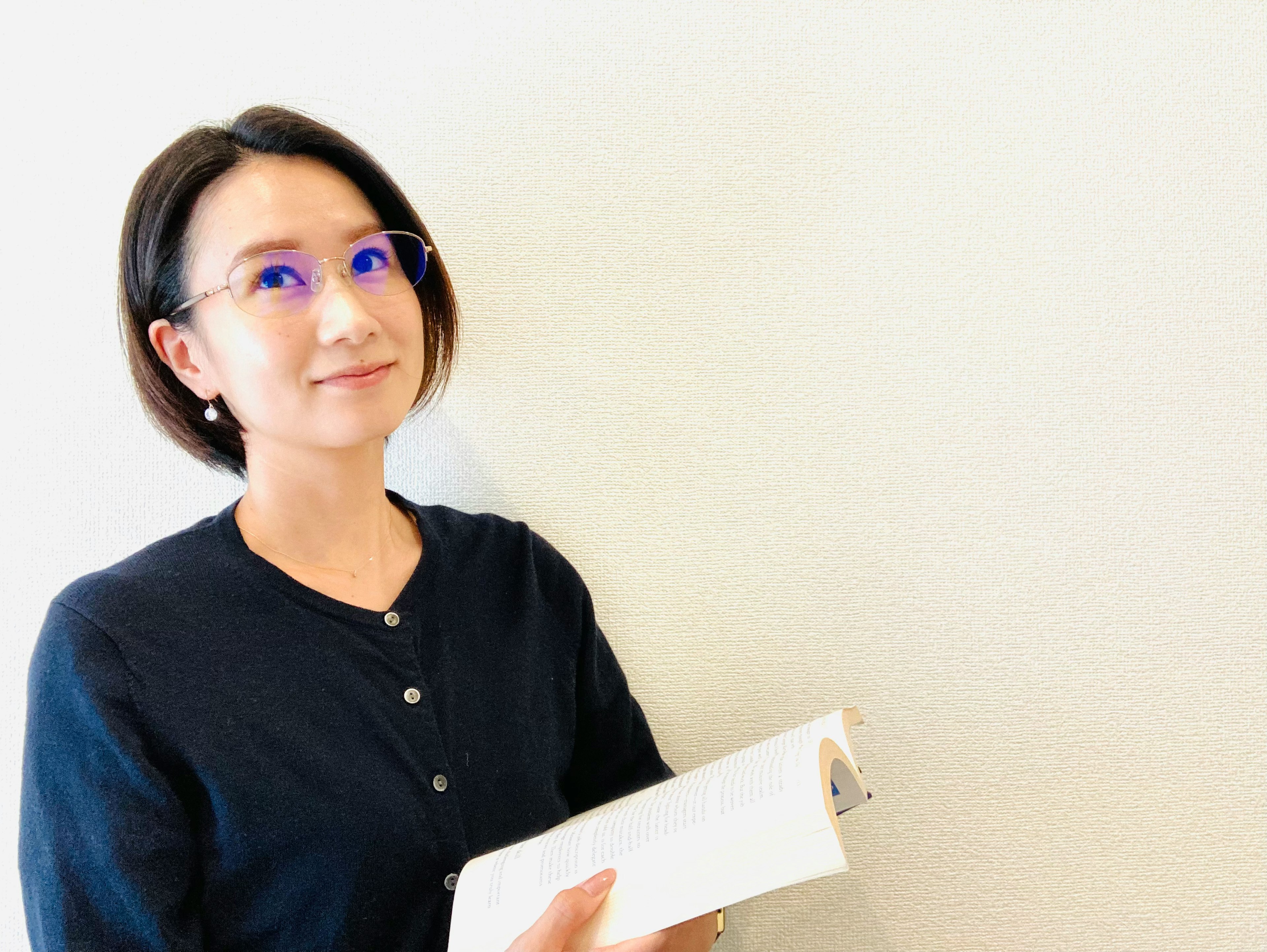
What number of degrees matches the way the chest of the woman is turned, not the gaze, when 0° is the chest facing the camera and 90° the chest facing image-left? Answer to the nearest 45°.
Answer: approximately 315°

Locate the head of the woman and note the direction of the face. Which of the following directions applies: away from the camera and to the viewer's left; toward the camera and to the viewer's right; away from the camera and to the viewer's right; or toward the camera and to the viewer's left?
toward the camera and to the viewer's right
